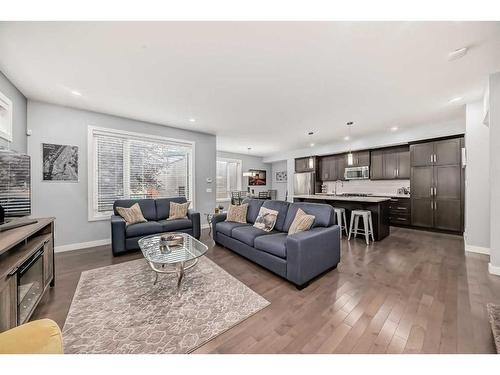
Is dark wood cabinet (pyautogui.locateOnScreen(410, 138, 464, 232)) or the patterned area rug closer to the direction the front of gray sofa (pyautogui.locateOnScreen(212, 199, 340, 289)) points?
the patterned area rug

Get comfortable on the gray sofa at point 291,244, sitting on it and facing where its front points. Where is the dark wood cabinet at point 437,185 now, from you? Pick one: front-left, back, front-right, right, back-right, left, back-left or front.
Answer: back

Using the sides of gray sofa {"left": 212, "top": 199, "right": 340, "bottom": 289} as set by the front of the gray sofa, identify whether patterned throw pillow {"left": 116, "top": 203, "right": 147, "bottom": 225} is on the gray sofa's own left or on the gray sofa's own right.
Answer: on the gray sofa's own right

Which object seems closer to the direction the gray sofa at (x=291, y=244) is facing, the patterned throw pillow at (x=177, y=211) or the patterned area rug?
the patterned area rug

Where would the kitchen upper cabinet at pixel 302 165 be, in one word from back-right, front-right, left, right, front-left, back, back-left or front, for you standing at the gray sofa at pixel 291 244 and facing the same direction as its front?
back-right

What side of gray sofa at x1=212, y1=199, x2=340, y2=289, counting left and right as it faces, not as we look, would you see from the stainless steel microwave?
back

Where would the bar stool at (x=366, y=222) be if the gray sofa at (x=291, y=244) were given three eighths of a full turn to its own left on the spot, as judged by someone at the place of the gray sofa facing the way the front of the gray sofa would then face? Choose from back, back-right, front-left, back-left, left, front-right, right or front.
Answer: front-left

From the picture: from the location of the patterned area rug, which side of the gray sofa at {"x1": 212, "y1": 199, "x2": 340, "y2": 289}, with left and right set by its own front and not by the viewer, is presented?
front

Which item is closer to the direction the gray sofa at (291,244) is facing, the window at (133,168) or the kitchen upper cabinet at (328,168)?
the window

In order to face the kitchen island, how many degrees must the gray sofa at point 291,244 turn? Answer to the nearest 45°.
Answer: approximately 180°

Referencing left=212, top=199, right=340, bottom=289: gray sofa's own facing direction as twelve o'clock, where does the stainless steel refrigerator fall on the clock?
The stainless steel refrigerator is roughly at 5 o'clock from the gray sofa.

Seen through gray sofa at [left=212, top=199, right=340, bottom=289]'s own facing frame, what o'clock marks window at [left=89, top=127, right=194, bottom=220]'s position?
The window is roughly at 2 o'clock from the gray sofa.

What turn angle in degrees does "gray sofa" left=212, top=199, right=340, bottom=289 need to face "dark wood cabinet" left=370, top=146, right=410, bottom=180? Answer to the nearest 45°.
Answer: approximately 180°

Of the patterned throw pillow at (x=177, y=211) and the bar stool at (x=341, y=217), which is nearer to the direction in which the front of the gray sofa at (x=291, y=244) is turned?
the patterned throw pillow

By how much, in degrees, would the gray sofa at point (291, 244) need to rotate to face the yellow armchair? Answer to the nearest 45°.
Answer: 0° — it already faces it

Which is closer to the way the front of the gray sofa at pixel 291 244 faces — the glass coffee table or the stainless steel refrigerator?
the glass coffee table

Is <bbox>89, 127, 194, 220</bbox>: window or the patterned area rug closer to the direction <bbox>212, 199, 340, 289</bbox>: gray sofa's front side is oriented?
the patterned area rug

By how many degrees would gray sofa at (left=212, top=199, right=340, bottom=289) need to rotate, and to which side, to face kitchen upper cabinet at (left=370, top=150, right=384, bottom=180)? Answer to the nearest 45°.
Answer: approximately 180°

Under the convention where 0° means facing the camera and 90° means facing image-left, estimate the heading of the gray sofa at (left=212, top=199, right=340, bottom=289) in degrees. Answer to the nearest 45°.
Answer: approximately 45°
